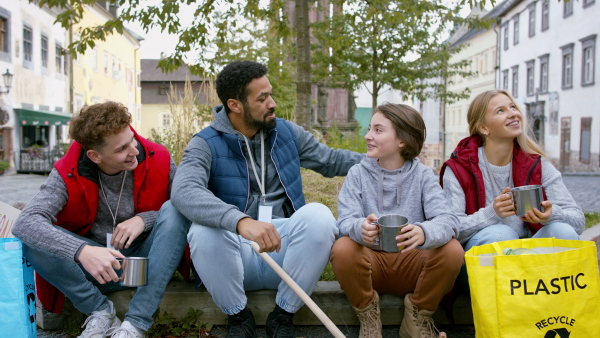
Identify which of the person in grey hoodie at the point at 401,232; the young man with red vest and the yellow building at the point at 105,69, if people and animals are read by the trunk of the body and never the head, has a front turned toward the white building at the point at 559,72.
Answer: the yellow building

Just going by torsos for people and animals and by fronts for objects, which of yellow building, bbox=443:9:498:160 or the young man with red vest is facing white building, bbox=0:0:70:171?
the yellow building

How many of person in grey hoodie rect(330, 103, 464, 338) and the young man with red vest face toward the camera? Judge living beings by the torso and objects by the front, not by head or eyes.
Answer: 2

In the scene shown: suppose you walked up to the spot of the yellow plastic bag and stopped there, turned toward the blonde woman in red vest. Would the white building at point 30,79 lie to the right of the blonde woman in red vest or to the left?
left

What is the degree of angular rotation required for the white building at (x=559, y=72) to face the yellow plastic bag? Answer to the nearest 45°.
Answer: approximately 45° to its left

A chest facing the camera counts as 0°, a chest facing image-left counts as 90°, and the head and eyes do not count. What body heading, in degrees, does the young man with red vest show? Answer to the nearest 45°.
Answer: approximately 0°

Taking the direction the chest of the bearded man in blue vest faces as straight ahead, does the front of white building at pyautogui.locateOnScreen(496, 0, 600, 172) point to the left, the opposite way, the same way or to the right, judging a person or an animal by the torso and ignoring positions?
to the right

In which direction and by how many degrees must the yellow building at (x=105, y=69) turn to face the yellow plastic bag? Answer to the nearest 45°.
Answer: approximately 45° to its right

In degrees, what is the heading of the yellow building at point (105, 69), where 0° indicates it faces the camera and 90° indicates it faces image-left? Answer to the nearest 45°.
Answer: approximately 315°

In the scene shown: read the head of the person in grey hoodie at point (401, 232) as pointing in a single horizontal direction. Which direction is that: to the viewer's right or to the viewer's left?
to the viewer's left

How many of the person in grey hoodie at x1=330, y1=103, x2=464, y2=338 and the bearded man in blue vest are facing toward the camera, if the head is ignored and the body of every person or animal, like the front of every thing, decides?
2

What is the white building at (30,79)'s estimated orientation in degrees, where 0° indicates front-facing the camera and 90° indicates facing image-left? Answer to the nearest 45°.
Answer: approximately 315°

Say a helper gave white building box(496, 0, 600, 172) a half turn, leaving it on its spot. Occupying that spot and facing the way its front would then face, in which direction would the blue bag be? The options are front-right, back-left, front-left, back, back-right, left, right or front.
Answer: back-right

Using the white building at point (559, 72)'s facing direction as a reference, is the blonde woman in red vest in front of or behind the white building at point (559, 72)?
in front

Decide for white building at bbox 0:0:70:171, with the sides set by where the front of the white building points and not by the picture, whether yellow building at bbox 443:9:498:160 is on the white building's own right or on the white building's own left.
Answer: on the white building's own left
